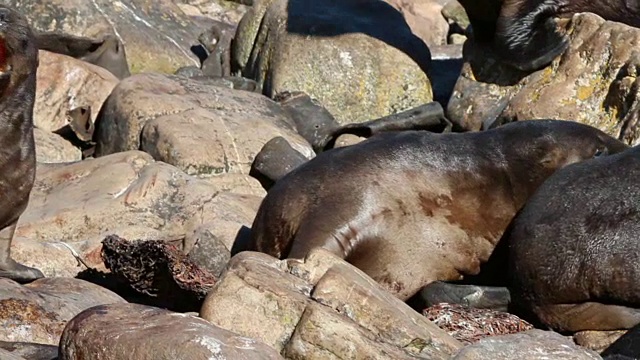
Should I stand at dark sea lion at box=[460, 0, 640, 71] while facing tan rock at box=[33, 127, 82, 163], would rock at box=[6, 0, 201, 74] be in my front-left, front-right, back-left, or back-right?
front-right

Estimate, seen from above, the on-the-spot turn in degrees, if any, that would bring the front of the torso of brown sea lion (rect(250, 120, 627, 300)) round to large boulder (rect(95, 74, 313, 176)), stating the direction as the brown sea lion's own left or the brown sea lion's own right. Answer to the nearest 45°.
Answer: approximately 135° to the brown sea lion's own left

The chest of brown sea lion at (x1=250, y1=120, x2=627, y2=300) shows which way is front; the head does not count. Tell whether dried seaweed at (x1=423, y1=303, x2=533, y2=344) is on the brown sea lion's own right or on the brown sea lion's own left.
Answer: on the brown sea lion's own right

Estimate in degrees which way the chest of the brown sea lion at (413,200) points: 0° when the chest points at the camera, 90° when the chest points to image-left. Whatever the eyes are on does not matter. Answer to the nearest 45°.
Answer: approximately 270°
